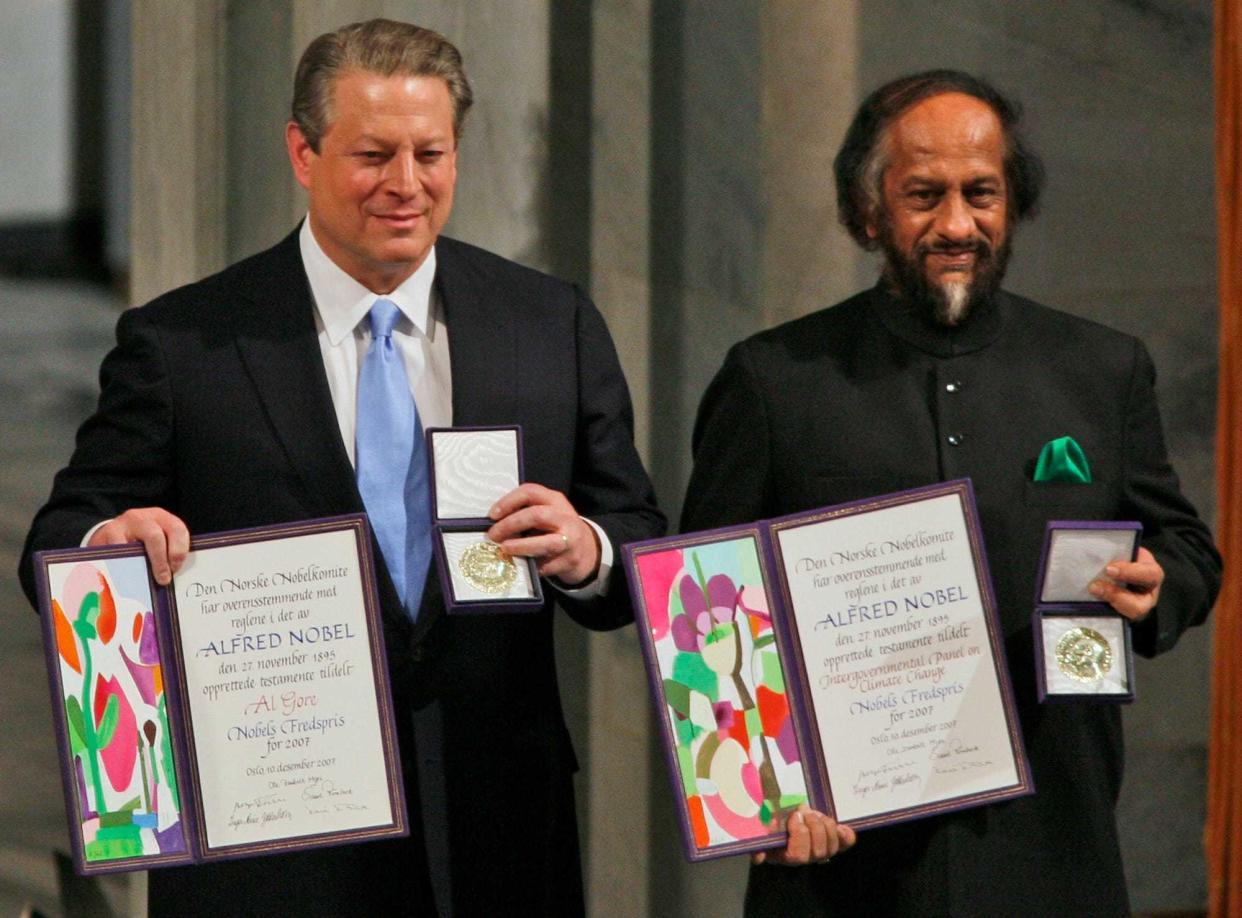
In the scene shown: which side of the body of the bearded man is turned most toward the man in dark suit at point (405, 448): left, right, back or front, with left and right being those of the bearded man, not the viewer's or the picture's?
right

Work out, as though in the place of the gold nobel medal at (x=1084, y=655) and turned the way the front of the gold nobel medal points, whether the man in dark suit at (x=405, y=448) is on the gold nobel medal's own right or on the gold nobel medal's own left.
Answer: on the gold nobel medal's own right

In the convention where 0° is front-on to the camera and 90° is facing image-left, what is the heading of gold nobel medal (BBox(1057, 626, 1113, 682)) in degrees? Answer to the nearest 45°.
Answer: approximately 0°

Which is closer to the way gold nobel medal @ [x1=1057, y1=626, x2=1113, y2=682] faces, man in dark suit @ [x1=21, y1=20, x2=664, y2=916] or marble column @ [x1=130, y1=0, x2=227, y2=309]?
the man in dark suit

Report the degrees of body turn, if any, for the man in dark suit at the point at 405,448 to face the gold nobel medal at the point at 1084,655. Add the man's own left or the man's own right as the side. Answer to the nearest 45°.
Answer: approximately 90° to the man's own left

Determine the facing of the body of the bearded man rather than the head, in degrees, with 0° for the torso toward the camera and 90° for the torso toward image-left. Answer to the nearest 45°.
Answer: approximately 0°

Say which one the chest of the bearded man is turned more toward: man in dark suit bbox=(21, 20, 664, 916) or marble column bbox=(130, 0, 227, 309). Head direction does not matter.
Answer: the man in dark suit

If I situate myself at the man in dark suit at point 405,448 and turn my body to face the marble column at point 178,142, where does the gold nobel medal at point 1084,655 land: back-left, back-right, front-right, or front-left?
back-right
